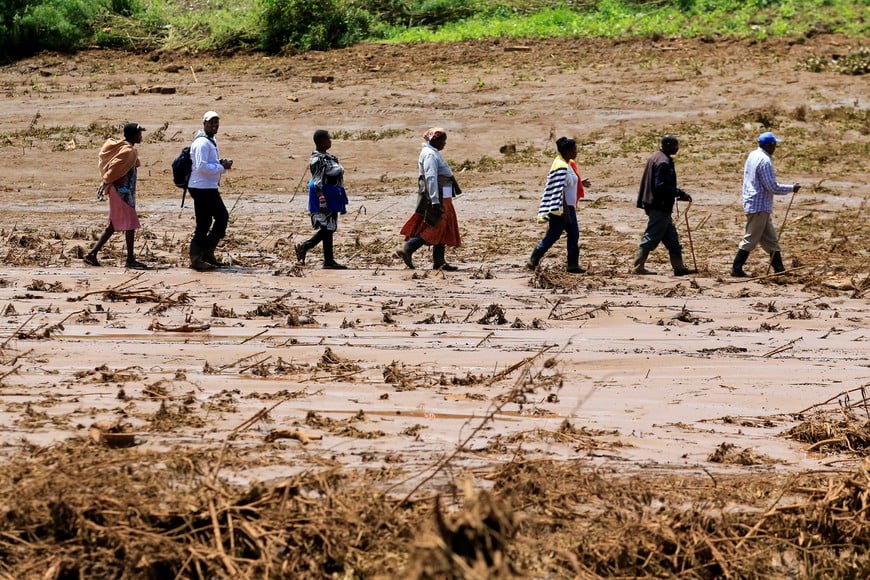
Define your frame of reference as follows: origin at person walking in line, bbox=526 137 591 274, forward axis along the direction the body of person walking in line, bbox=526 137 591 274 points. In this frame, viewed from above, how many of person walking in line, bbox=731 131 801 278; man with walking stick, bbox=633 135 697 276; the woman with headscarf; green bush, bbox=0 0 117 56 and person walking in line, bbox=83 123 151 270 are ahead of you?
2

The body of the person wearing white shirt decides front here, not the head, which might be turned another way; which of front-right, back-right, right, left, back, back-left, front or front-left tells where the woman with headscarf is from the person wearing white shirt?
front

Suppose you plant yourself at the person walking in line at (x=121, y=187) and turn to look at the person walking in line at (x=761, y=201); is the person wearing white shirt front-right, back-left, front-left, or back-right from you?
front-right

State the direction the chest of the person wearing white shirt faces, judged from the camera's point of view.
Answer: to the viewer's right

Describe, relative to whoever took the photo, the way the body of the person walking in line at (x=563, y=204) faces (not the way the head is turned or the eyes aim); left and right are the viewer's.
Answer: facing to the right of the viewer

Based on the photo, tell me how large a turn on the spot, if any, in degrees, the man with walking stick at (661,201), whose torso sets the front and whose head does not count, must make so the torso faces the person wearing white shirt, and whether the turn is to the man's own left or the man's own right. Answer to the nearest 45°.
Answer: approximately 180°

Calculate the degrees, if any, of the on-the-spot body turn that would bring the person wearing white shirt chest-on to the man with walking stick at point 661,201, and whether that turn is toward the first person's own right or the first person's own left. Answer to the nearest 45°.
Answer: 0° — they already face them

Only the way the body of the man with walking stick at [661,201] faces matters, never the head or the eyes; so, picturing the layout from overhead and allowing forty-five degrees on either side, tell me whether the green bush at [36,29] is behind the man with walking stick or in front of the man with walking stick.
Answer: behind

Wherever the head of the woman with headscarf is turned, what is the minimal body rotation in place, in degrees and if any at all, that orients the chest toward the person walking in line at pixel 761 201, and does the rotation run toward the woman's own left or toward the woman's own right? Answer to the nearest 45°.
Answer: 0° — they already face them

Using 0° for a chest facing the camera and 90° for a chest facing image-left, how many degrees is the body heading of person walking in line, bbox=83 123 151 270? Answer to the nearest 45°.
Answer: approximately 270°

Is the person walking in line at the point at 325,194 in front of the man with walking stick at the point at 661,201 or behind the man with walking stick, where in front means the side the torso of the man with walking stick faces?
behind

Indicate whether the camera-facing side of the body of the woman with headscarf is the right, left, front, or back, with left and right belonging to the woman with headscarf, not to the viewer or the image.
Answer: right

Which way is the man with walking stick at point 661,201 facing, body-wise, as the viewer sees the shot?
to the viewer's right

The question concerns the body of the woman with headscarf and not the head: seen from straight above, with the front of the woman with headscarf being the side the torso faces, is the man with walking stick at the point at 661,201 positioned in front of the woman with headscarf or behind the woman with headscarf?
in front

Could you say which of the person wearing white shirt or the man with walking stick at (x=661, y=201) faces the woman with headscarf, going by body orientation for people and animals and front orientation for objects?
the person wearing white shirt

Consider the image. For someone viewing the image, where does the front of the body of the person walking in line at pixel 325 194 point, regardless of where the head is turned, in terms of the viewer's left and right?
facing to the right of the viewer

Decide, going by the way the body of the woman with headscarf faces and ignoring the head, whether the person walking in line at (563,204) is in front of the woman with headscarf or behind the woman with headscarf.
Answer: in front

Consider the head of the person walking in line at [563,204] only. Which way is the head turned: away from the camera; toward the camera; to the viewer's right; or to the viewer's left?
to the viewer's right
